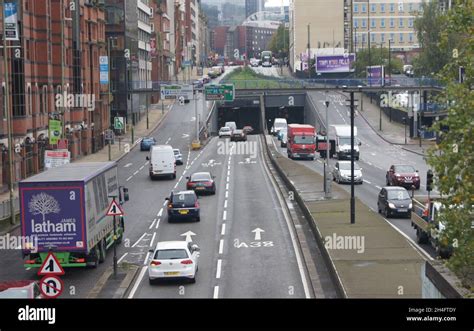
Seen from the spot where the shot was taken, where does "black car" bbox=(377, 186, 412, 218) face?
facing the viewer and to the right of the viewer

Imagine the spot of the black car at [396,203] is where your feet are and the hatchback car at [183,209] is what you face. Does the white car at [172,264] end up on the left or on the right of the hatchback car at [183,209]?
left

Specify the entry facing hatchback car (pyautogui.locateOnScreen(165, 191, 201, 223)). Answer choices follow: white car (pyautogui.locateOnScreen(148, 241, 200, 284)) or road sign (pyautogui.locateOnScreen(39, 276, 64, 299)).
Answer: the white car

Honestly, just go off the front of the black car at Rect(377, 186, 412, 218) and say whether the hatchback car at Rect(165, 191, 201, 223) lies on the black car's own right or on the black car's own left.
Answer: on the black car's own right

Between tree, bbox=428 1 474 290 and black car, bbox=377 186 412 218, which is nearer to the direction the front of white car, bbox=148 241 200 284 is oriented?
the black car

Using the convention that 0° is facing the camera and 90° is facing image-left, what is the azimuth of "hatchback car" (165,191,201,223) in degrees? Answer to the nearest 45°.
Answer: approximately 180°

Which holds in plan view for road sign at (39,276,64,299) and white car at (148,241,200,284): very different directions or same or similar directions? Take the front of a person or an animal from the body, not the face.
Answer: very different directions

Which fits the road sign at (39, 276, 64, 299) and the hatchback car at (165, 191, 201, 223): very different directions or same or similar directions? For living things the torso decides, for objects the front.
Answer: very different directions

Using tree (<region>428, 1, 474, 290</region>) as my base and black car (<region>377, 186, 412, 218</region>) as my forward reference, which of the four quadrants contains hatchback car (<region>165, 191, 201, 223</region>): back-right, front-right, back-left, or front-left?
front-left

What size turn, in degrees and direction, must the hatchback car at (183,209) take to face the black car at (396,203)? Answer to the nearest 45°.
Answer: approximately 90° to its right

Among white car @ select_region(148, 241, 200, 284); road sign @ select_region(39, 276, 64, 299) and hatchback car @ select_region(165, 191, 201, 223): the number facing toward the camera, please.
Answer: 1

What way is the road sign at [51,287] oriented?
toward the camera

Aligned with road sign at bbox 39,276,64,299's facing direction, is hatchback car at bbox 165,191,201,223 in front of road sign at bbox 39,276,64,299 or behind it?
behind

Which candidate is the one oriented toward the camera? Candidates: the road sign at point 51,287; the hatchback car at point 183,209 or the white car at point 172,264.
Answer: the road sign

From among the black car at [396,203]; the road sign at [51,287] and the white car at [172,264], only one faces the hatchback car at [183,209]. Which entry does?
the white car

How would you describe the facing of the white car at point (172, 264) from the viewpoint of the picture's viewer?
facing away from the viewer

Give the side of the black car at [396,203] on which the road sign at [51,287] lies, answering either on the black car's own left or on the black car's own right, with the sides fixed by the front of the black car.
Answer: on the black car's own right
